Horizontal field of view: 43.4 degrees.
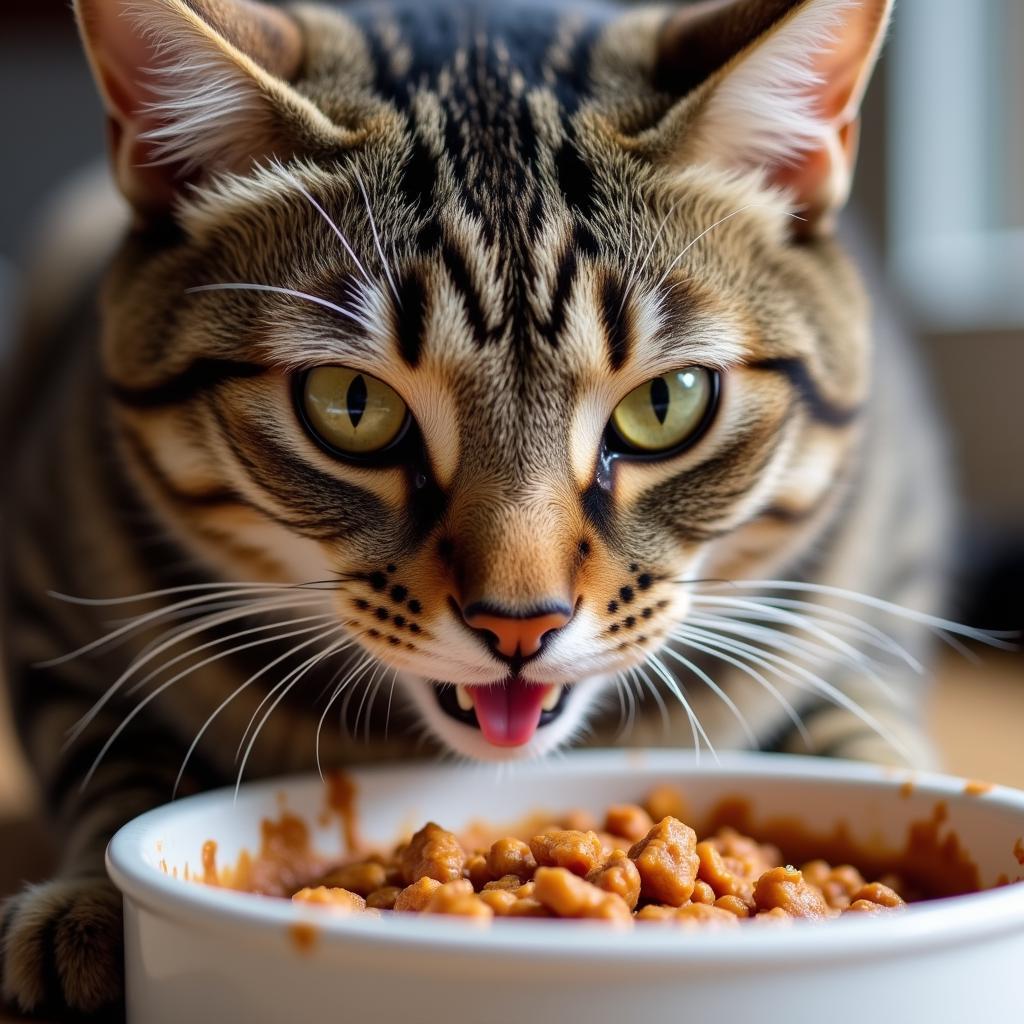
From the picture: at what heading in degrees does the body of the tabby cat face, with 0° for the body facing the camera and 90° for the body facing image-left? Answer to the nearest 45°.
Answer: approximately 0°
